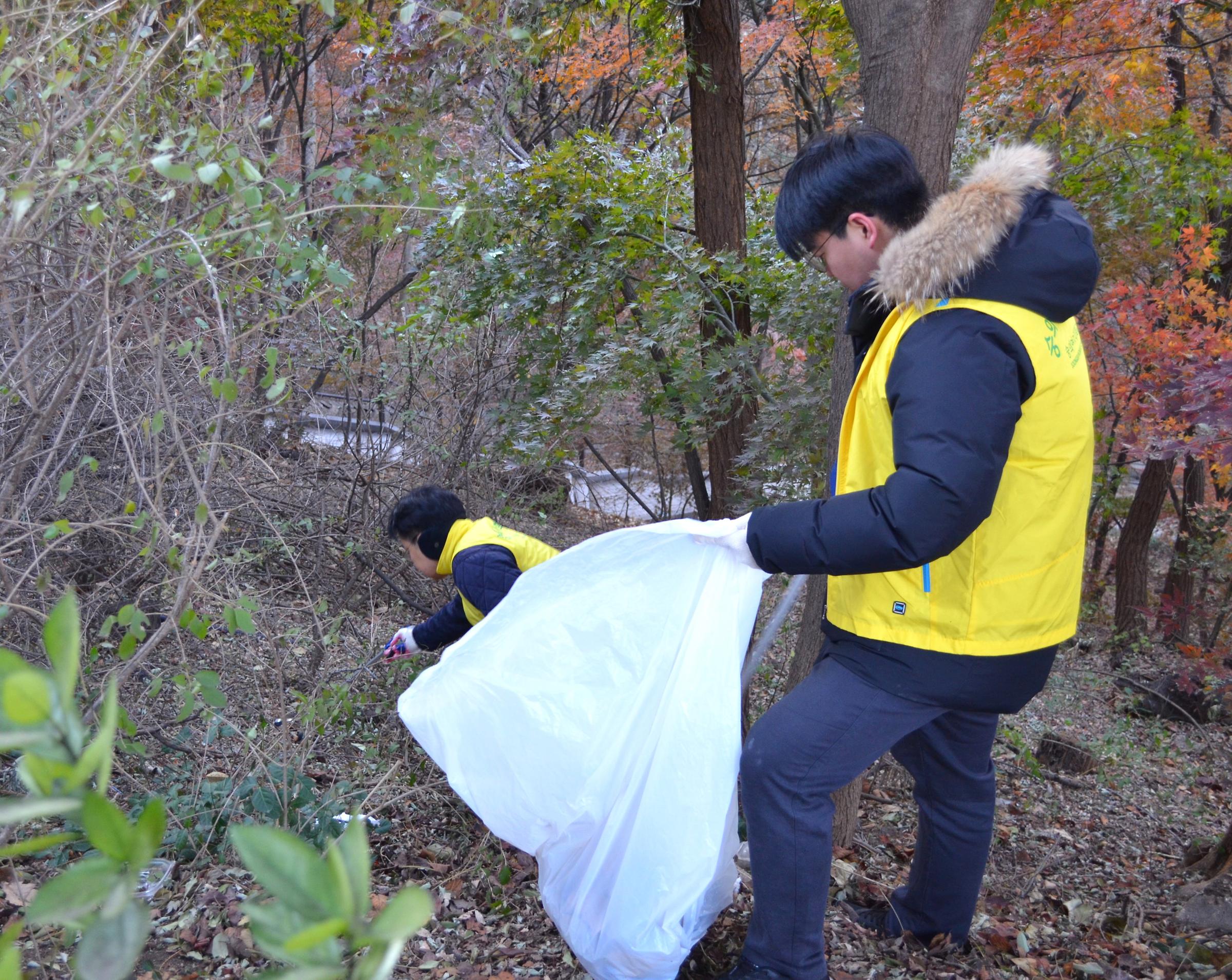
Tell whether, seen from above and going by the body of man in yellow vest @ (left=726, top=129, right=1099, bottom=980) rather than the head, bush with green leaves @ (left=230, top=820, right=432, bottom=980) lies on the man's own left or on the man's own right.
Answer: on the man's own left

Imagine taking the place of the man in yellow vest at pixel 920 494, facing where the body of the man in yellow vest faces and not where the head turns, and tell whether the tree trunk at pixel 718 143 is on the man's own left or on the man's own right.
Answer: on the man's own right

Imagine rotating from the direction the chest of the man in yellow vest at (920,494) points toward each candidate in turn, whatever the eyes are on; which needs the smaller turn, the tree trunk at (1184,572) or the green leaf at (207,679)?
the green leaf

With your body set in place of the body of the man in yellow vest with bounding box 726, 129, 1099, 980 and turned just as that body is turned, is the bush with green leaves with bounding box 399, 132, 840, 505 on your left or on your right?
on your right

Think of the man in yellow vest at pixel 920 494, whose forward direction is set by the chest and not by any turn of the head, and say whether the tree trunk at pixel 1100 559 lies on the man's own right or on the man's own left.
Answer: on the man's own right

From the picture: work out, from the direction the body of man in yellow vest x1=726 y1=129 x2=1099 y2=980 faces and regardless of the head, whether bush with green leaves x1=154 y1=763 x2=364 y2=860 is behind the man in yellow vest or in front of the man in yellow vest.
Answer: in front

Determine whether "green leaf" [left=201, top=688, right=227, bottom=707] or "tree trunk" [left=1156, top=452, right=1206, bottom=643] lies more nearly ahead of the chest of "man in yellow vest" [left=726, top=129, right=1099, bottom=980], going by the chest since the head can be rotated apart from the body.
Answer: the green leaf

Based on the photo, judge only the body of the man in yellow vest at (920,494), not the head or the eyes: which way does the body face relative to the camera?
to the viewer's left

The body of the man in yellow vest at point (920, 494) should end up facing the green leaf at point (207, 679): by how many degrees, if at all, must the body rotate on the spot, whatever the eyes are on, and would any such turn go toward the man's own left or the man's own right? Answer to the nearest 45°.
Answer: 0° — they already face it

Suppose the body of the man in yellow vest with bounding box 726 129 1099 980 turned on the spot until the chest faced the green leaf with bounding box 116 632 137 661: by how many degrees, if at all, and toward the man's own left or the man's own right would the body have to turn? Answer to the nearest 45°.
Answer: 0° — they already face it

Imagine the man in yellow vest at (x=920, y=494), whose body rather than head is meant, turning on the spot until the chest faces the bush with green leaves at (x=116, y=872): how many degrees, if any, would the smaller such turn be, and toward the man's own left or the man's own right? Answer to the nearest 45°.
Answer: approximately 90° to the man's own left

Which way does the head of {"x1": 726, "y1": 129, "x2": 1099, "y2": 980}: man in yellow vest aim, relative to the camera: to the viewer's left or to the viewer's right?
to the viewer's left

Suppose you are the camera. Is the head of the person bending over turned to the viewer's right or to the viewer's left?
to the viewer's left
